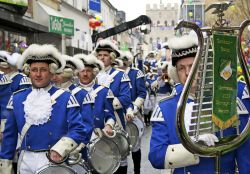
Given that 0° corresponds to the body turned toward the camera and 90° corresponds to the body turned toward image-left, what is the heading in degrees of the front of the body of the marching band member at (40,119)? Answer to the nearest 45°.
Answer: approximately 0°

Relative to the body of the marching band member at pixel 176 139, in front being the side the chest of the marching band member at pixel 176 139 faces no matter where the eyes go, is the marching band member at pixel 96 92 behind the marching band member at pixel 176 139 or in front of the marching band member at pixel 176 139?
behind

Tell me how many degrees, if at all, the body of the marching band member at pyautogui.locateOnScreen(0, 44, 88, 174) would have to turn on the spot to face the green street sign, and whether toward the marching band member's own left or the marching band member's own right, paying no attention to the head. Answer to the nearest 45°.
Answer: approximately 180°

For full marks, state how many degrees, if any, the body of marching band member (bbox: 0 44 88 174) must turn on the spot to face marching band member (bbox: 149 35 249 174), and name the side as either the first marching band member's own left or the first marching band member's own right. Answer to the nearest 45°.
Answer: approximately 45° to the first marching band member's own left

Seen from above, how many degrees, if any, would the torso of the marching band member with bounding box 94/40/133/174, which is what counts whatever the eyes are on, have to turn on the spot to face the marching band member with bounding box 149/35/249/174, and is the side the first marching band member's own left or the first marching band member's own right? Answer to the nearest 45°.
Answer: approximately 45° to the first marching band member's own left
